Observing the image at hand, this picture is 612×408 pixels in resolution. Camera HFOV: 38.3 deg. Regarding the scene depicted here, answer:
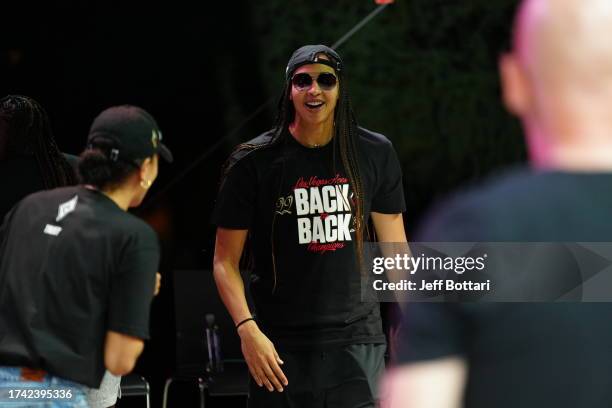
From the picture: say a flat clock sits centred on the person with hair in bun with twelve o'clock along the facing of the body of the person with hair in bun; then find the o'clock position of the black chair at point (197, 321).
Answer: The black chair is roughly at 11 o'clock from the person with hair in bun.

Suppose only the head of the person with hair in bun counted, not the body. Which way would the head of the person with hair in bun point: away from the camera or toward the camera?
away from the camera

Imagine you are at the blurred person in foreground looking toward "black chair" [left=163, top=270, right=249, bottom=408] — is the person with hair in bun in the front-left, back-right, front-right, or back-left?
front-left

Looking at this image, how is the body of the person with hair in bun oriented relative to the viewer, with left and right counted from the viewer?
facing away from the viewer and to the right of the viewer

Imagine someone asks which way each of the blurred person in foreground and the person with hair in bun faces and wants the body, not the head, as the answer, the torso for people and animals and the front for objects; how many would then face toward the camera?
0

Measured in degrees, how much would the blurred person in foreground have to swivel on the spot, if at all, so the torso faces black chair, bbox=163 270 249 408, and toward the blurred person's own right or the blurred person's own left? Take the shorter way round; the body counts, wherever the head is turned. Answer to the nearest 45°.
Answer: approximately 45° to the blurred person's own left

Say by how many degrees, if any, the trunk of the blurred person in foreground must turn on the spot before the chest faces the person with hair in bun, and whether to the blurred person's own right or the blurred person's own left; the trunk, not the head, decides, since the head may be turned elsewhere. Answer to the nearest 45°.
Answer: approximately 45° to the blurred person's own left

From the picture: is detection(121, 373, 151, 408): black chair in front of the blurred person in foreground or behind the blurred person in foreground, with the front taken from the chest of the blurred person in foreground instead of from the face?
in front

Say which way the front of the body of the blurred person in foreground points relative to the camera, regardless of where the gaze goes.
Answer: away from the camera
